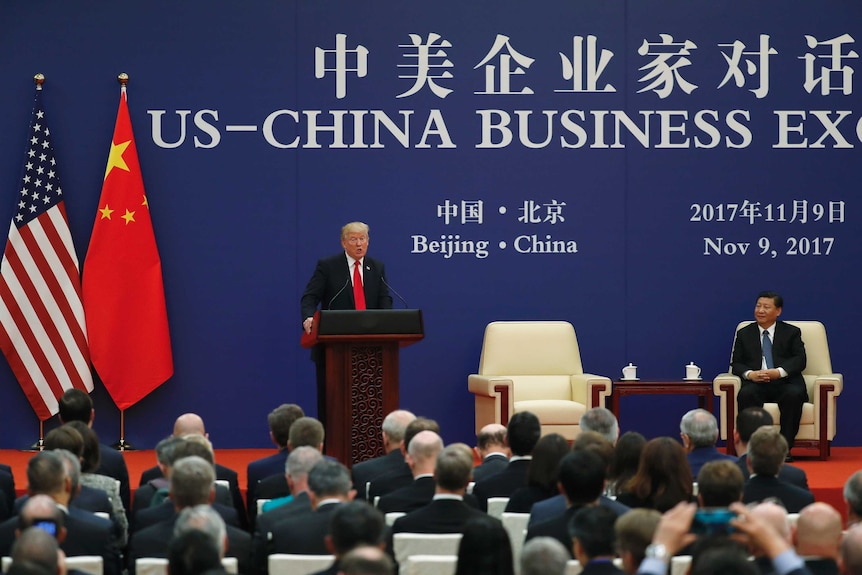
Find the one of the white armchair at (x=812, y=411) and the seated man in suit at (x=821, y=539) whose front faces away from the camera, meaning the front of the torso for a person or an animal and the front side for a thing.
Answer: the seated man in suit

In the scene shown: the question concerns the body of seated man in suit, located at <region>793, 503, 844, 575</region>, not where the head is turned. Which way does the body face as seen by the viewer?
away from the camera

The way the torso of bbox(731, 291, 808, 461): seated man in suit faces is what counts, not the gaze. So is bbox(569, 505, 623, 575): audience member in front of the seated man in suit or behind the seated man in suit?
in front

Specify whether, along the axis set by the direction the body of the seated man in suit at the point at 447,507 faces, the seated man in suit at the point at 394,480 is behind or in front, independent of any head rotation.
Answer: in front

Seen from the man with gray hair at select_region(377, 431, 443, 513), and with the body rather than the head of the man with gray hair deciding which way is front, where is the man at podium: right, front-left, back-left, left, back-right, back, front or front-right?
front

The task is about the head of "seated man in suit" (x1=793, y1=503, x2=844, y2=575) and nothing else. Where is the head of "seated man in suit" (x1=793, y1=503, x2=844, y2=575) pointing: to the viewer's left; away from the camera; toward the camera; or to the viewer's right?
away from the camera

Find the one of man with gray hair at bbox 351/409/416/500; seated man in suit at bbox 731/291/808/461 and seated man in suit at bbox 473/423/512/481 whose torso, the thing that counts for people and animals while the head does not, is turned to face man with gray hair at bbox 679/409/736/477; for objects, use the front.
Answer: seated man in suit at bbox 731/291/808/461

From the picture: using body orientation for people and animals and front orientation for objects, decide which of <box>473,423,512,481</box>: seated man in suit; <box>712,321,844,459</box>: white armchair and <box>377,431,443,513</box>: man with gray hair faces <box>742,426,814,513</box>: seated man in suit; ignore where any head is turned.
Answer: the white armchair

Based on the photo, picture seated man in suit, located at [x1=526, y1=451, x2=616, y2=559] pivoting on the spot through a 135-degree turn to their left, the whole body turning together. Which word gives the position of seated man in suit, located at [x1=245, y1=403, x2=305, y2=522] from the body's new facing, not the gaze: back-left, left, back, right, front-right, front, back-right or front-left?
right

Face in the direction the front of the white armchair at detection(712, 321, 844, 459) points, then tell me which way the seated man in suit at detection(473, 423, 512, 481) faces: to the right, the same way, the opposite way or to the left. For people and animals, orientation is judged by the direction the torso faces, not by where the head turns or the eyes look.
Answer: the opposite way

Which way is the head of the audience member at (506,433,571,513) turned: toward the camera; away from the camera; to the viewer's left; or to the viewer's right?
away from the camera

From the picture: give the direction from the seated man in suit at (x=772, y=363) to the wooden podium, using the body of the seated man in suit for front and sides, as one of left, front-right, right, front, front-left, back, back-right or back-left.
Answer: front-right

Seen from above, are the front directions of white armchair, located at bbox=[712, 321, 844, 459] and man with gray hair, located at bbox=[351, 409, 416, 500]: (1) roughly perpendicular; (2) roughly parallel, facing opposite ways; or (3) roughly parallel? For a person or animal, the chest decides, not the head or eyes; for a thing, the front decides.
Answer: roughly parallel, facing opposite ways

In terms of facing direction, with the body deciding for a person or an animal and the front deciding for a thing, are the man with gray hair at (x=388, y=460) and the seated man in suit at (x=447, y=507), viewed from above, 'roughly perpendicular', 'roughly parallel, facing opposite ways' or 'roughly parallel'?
roughly parallel

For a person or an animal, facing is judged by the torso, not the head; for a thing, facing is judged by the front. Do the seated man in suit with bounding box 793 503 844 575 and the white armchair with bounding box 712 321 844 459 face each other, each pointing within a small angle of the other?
yes

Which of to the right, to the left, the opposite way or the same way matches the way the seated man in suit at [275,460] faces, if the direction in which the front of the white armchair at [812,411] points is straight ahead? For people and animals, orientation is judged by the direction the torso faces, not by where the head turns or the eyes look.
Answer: the opposite way

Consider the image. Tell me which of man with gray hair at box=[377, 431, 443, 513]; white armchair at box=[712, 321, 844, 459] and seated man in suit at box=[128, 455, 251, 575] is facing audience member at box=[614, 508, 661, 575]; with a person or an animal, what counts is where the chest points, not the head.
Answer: the white armchair

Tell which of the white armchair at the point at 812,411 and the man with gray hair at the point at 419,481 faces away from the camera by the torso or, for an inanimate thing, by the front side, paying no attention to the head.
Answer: the man with gray hair

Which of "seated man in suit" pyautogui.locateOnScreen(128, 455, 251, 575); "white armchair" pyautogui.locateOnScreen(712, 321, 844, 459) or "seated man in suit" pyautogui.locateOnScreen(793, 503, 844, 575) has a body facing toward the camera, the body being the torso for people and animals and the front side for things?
the white armchair

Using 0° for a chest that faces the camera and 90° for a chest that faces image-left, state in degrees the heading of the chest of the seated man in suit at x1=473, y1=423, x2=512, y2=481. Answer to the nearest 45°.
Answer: approximately 180°

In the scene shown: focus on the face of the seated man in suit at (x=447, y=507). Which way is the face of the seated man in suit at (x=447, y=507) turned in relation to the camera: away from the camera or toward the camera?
away from the camera
